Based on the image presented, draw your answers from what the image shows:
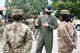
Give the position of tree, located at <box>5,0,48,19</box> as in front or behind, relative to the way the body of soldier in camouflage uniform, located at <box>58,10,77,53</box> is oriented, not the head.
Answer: in front

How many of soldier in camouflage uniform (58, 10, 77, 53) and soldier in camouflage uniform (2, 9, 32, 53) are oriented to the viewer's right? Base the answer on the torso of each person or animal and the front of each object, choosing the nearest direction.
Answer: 0

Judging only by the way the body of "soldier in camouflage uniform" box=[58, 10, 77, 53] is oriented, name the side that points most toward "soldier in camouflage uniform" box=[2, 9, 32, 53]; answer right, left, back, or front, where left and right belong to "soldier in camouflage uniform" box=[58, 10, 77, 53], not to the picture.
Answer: left

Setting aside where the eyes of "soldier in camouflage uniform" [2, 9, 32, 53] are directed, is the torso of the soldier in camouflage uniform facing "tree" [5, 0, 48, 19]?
yes

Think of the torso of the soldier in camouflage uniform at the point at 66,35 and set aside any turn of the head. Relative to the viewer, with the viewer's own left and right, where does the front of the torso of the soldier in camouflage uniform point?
facing away from the viewer and to the left of the viewer

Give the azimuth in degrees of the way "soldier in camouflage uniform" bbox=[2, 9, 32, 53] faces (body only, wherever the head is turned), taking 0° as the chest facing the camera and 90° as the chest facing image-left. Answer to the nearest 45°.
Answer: approximately 180°
